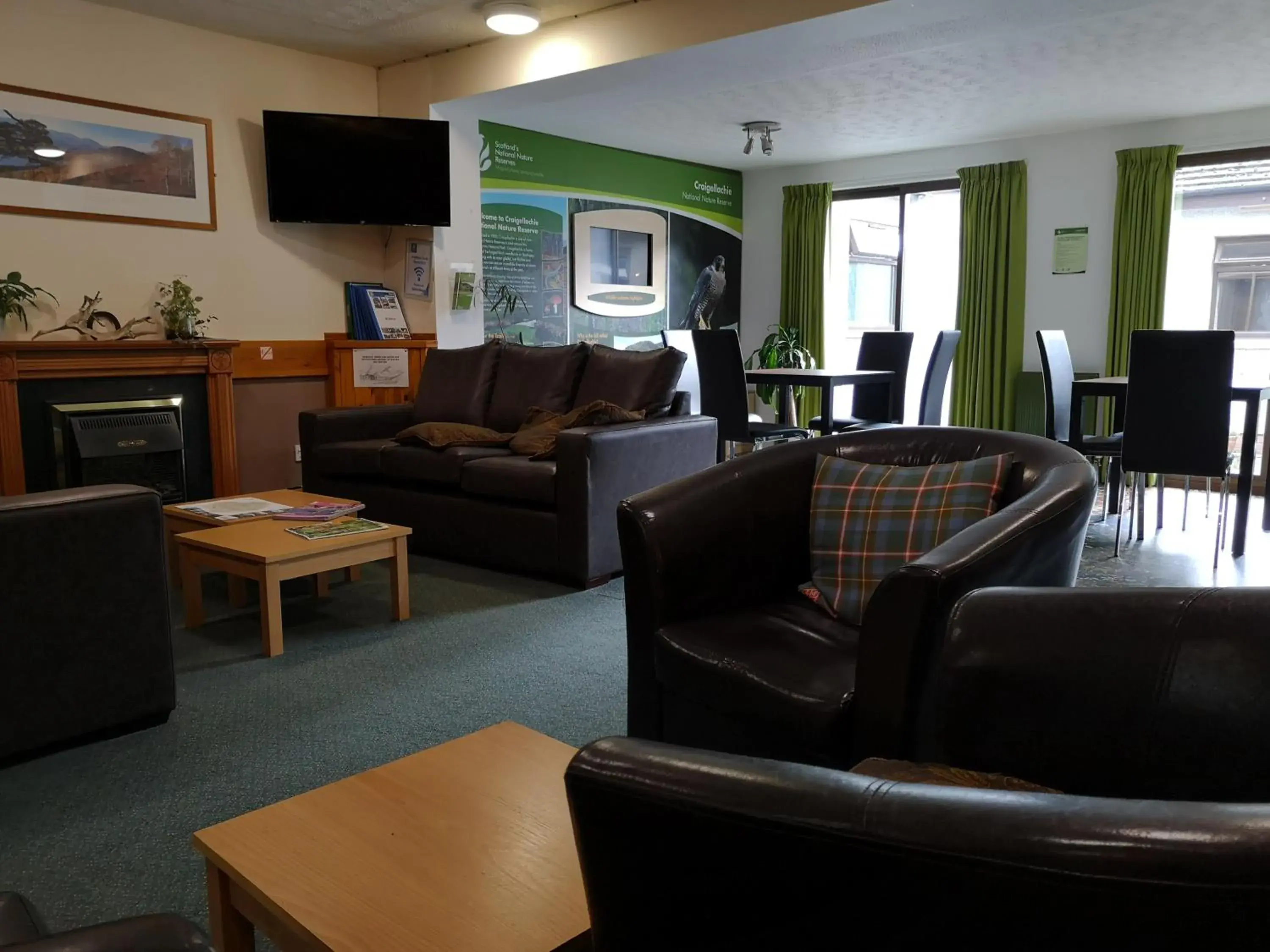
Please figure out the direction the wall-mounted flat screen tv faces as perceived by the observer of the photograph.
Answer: facing the viewer

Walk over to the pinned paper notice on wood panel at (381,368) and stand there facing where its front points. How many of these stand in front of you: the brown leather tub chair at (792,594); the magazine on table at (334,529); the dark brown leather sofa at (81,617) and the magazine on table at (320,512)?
4

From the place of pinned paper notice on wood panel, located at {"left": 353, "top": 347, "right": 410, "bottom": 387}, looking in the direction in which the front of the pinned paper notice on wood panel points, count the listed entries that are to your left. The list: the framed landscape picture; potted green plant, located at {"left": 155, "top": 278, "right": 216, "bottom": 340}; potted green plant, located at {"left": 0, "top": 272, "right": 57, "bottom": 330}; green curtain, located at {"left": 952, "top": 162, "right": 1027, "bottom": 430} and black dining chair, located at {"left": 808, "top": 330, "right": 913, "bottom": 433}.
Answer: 2

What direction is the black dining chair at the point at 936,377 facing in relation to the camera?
to the viewer's left

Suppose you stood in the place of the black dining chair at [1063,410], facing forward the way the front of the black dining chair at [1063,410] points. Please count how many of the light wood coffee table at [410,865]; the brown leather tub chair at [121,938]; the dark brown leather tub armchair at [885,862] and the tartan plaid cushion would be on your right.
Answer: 4

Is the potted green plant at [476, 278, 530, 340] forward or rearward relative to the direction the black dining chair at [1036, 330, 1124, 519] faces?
rearward

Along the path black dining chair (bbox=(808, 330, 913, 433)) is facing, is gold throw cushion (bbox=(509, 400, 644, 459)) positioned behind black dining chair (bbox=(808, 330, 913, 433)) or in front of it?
in front

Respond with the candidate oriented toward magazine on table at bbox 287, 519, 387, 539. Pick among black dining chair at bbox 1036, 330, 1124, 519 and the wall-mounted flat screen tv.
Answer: the wall-mounted flat screen tv

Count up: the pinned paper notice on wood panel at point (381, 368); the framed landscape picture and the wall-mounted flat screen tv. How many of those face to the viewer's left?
0

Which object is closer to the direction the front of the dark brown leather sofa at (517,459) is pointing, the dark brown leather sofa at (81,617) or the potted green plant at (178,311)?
the dark brown leather sofa

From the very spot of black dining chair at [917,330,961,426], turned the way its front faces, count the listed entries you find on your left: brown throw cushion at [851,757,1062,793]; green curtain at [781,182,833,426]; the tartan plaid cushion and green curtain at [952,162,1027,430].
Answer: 2

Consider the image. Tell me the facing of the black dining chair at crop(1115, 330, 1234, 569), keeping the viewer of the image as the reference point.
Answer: facing away from the viewer

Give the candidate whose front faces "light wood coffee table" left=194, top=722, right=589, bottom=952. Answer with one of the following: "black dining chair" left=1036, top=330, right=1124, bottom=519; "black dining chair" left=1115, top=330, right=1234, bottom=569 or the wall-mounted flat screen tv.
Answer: the wall-mounted flat screen tv

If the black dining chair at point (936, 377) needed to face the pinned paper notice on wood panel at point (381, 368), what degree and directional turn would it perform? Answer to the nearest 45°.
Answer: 0° — it already faces it

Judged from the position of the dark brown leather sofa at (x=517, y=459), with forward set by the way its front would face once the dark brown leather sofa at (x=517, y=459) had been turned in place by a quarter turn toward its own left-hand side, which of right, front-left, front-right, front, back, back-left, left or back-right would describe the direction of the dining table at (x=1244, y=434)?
front-left

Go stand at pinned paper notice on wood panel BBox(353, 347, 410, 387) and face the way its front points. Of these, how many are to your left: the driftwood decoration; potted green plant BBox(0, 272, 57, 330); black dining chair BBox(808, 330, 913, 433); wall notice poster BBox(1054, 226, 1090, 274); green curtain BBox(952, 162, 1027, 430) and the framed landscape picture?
3

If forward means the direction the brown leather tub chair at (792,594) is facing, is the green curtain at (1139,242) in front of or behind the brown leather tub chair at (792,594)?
behind

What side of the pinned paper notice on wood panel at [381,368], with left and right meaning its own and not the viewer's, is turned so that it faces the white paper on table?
front

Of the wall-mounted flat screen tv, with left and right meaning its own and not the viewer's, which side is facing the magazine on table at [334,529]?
front

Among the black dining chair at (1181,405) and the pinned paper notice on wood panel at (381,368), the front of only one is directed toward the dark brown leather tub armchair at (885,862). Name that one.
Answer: the pinned paper notice on wood panel
